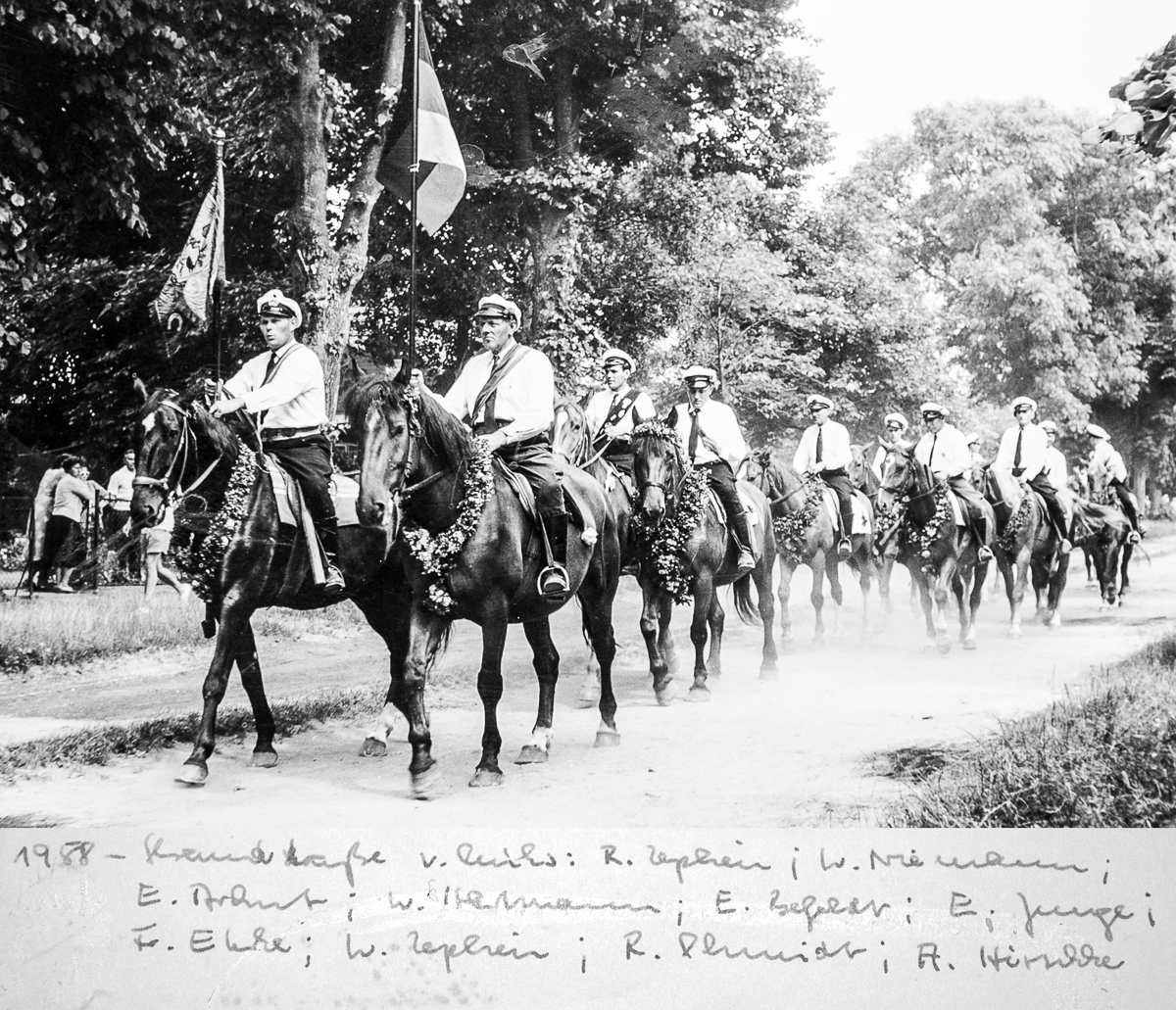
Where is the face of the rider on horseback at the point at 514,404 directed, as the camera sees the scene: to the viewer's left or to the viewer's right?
to the viewer's left

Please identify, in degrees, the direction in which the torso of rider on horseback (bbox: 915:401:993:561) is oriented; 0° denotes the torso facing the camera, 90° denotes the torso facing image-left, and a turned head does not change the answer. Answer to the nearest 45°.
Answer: approximately 45°

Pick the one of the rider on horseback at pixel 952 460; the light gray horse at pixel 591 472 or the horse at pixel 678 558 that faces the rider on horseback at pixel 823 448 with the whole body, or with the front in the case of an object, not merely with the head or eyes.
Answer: the rider on horseback at pixel 952 460

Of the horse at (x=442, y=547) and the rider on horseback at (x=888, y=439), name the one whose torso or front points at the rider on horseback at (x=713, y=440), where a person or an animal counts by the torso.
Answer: the rider on horseback at (x=888, y=439)

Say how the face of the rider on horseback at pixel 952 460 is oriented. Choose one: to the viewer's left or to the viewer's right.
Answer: to the viewer's left

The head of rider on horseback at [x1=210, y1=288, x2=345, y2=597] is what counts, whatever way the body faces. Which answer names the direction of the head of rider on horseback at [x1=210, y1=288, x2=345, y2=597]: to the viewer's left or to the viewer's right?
to the viewer's left

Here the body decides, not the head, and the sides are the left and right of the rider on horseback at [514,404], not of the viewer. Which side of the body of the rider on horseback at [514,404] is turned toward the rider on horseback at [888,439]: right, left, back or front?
back
